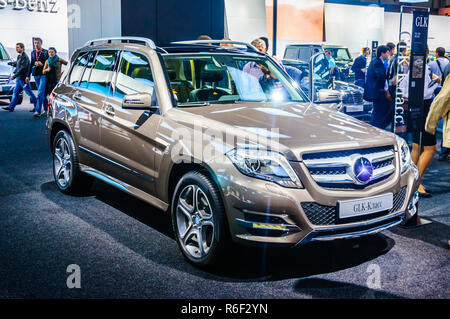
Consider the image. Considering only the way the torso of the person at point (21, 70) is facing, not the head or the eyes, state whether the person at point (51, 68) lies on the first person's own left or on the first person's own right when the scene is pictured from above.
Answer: on the first person's own left

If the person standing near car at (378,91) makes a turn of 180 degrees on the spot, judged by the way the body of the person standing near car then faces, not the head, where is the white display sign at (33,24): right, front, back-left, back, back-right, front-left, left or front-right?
front-right

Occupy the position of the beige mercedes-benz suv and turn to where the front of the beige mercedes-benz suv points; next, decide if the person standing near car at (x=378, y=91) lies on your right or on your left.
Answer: on your left

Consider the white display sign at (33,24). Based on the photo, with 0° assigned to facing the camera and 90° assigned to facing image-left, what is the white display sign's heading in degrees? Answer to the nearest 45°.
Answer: approximately 0°

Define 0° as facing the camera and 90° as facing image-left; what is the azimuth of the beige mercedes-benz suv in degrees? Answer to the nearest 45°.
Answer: approximately 315°

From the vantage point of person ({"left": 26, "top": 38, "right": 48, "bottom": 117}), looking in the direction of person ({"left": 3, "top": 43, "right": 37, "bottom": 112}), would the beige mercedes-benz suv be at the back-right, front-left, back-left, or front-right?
back-left
